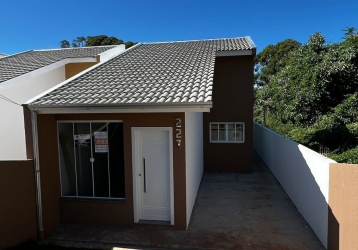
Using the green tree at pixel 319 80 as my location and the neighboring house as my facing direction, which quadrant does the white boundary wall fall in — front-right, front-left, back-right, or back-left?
front-left

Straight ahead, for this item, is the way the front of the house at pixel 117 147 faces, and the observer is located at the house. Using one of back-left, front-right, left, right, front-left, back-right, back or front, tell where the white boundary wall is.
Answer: left

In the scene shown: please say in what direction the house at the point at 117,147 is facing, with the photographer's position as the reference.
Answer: facing the viewer

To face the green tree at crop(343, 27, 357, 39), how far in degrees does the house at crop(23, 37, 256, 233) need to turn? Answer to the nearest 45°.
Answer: approximately 135° to its left

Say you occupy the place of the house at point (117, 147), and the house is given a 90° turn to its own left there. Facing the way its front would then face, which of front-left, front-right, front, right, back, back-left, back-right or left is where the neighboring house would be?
back-left

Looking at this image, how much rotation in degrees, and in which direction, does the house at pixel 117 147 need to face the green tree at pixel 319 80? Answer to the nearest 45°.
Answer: approximately 135° to its left

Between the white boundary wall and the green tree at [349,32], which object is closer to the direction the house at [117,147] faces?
the white boundary wall
